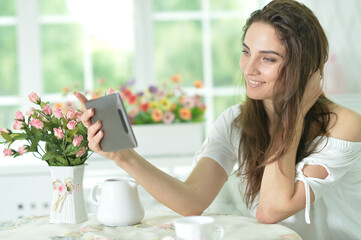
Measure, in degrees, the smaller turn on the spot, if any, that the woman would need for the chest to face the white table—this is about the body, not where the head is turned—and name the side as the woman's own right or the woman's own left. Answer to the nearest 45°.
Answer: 0° — they already face it

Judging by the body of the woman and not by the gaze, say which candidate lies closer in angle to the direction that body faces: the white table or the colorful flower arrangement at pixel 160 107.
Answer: the white table

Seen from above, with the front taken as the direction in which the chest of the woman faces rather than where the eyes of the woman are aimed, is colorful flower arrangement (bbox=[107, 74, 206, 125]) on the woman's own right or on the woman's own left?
on the woman's own right

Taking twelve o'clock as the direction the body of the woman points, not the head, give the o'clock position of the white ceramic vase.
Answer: The white ceramic vase is roughly at 1 o'clock from the woman.

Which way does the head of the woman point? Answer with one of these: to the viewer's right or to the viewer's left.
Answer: to the viewer's left

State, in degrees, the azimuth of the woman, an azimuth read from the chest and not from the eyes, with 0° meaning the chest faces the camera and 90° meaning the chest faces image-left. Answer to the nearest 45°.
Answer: approximately 45°

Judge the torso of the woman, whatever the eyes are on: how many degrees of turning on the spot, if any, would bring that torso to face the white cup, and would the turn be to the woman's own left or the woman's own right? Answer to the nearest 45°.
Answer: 0° — they already face it

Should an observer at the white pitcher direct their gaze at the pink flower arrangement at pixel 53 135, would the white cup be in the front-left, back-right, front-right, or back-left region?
back-left
